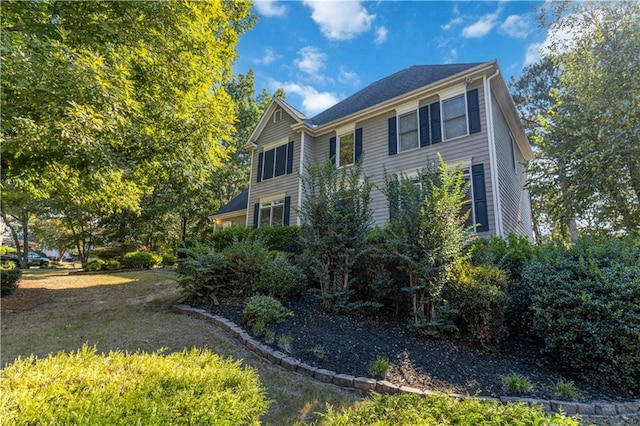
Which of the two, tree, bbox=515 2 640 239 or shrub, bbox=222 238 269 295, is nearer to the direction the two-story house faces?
the shrub

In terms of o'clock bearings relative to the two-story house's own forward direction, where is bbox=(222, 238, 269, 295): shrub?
The shrub is roughly at 12 o'clock from the two-story house.

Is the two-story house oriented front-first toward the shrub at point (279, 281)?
yes

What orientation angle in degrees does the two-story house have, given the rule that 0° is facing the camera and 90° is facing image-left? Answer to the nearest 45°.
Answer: approximately 45°

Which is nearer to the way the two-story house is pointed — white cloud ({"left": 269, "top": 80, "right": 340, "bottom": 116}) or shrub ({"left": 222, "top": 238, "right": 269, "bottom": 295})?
the shrub

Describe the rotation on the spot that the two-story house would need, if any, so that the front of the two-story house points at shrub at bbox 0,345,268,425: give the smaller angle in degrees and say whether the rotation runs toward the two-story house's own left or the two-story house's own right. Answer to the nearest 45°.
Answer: approximately 45° to the two-story house's own left
